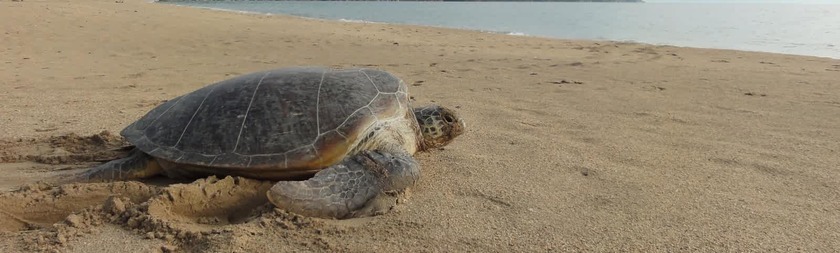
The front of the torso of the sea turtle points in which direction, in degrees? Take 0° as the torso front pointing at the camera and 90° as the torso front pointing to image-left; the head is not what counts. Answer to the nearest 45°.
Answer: approximately 270°
